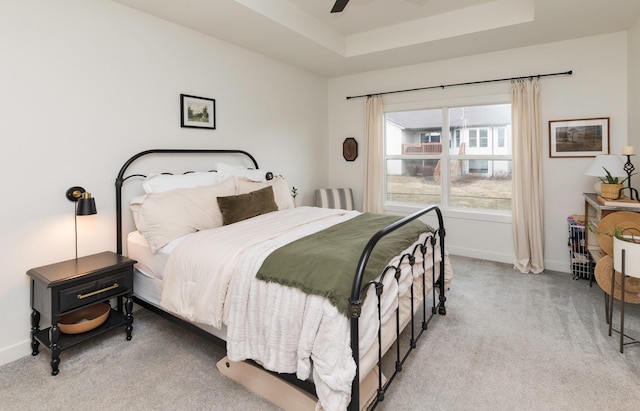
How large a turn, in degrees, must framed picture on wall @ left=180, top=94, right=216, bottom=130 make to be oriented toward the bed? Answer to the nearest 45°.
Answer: approximately 45° to its right

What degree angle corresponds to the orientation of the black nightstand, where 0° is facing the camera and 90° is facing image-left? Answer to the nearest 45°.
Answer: approximately 315°

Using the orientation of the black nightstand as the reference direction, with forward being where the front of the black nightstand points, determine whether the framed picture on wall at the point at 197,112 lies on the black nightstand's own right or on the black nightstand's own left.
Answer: on the black nightstand's own left

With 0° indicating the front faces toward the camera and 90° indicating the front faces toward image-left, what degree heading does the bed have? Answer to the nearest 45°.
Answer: approximately 315°

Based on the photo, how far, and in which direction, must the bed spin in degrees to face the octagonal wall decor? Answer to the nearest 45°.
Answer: approximately 135° to its left

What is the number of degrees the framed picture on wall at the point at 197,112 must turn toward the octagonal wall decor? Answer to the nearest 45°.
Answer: approximately 90° to its left
